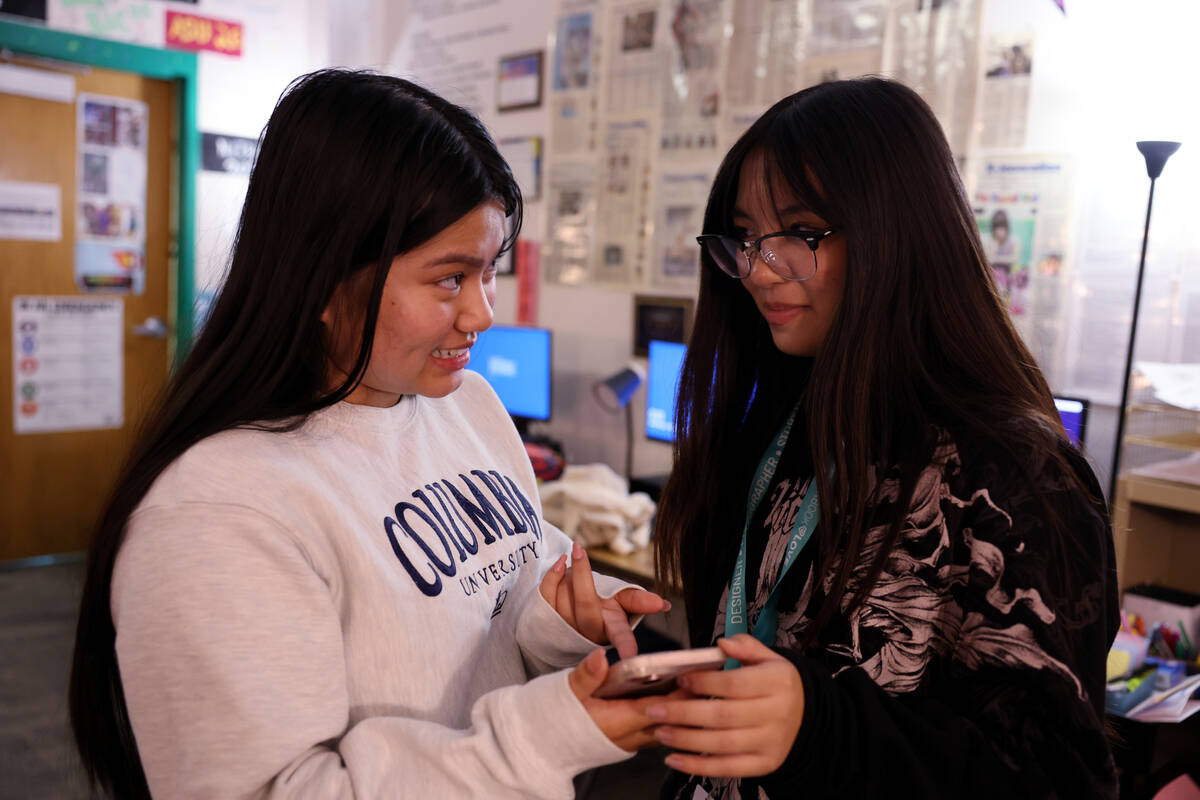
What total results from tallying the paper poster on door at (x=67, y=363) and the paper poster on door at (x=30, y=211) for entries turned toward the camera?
2

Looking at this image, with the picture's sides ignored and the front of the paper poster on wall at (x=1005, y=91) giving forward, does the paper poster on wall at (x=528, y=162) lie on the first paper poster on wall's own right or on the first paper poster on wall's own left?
on the first paper poster on wall's own right

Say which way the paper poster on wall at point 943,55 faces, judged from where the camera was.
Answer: facing the viewer

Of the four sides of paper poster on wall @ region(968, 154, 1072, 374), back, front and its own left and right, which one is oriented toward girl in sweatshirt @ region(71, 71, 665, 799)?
front

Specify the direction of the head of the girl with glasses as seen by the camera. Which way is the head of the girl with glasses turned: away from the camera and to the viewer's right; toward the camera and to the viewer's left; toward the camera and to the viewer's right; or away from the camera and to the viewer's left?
toward the camera and to the viewer's left

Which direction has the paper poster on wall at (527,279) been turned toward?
toward the camera

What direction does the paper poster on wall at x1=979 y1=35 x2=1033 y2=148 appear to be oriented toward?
toward the camera

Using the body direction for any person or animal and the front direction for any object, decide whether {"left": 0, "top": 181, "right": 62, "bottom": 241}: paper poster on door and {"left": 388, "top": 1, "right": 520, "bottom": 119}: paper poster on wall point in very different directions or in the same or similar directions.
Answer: same or similar directions

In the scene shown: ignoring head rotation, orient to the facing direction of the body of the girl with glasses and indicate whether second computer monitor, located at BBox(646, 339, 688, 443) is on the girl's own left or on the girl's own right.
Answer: on the girl's own right

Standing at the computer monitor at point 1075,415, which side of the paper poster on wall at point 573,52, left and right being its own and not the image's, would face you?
left

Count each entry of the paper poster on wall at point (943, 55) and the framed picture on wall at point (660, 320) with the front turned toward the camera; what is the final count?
2

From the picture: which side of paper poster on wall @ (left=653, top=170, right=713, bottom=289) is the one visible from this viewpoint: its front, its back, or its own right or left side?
front

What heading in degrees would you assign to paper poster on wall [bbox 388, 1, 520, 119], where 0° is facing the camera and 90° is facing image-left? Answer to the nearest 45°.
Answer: approximately 0°

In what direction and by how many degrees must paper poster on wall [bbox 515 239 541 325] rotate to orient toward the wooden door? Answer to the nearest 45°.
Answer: approximately 90° to its right

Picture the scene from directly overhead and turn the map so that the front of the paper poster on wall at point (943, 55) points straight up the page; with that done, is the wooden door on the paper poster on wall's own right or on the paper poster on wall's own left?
on the paper poster on wall's own right

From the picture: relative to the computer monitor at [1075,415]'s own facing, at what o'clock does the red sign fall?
The red sign is roughly at 2 o'clock from the computer monitor.

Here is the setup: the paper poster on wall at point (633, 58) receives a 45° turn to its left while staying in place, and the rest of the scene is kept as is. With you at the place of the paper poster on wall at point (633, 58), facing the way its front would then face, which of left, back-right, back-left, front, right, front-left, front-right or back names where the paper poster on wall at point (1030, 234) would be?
front
